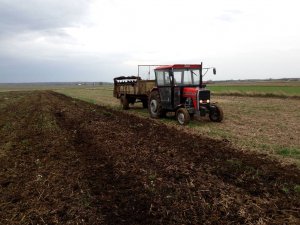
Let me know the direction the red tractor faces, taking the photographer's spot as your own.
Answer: facing the viewer and to the right of the viewer
